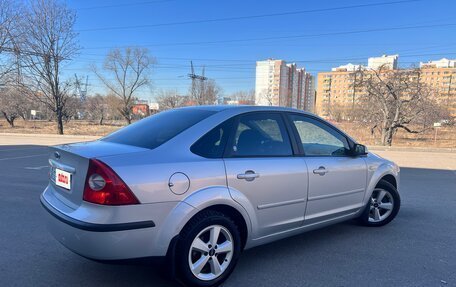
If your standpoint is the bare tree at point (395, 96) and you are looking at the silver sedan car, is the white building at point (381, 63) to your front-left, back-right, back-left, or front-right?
back-right

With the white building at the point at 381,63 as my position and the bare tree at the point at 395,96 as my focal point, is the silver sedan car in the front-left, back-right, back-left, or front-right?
front-right

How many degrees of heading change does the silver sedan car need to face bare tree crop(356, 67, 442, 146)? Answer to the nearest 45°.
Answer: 0° — it already faces it

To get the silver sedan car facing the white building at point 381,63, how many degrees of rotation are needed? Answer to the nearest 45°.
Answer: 0° — it already faces it

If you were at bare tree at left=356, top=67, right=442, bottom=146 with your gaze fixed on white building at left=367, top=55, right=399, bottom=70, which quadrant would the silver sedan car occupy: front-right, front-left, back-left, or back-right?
back-left

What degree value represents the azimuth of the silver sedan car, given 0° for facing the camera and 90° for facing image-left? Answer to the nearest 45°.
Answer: approximately 225°
